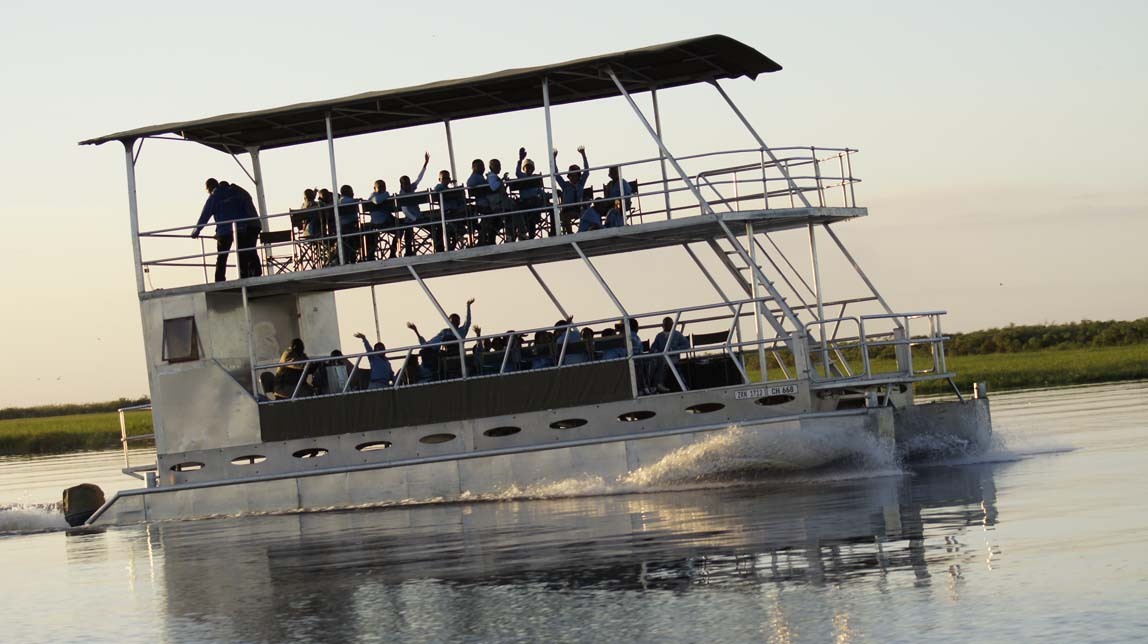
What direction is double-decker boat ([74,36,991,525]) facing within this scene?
to the viewer's right

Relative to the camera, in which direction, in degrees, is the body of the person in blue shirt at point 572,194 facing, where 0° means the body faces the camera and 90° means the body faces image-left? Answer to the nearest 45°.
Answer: approximately 0°

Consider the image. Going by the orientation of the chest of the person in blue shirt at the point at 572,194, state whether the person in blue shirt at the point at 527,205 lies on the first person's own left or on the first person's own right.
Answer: on the first person's own right

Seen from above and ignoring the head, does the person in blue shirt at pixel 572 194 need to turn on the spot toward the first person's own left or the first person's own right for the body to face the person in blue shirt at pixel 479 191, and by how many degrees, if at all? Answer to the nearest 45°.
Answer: approximately 90° to the first person's own right

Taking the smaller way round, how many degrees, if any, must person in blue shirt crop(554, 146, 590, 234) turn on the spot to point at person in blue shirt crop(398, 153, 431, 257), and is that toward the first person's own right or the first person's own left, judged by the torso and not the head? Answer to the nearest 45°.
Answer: approximately 90° to the first person's own right

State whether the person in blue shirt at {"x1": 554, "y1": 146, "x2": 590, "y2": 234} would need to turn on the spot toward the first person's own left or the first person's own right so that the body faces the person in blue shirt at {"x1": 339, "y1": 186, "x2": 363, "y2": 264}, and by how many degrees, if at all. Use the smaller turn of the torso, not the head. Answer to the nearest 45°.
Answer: approximately 90° to the first person's own right
